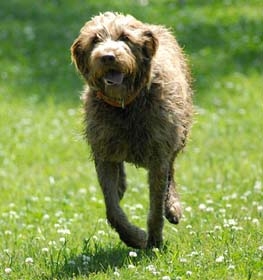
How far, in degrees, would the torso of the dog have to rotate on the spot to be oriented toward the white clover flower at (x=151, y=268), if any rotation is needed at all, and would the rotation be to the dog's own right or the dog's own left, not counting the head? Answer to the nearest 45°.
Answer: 0° — it already faces it

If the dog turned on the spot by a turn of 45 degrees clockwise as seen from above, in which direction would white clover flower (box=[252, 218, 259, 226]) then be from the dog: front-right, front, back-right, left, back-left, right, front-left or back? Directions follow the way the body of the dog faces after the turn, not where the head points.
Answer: back-left

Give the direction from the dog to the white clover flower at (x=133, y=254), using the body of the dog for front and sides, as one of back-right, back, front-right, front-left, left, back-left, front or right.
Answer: front

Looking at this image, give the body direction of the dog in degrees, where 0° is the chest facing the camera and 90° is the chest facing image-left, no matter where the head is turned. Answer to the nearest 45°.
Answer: approximately 0°

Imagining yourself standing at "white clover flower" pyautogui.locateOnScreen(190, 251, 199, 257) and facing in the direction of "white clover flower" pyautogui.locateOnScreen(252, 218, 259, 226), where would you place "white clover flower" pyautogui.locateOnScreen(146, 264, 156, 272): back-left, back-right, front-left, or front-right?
back-left

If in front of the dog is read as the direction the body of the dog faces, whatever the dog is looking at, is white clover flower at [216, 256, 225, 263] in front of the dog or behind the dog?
in front

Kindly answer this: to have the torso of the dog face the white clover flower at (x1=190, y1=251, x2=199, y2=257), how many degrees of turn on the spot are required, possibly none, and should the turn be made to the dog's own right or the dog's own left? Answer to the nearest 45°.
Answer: approximately 45° to the dog's own left
